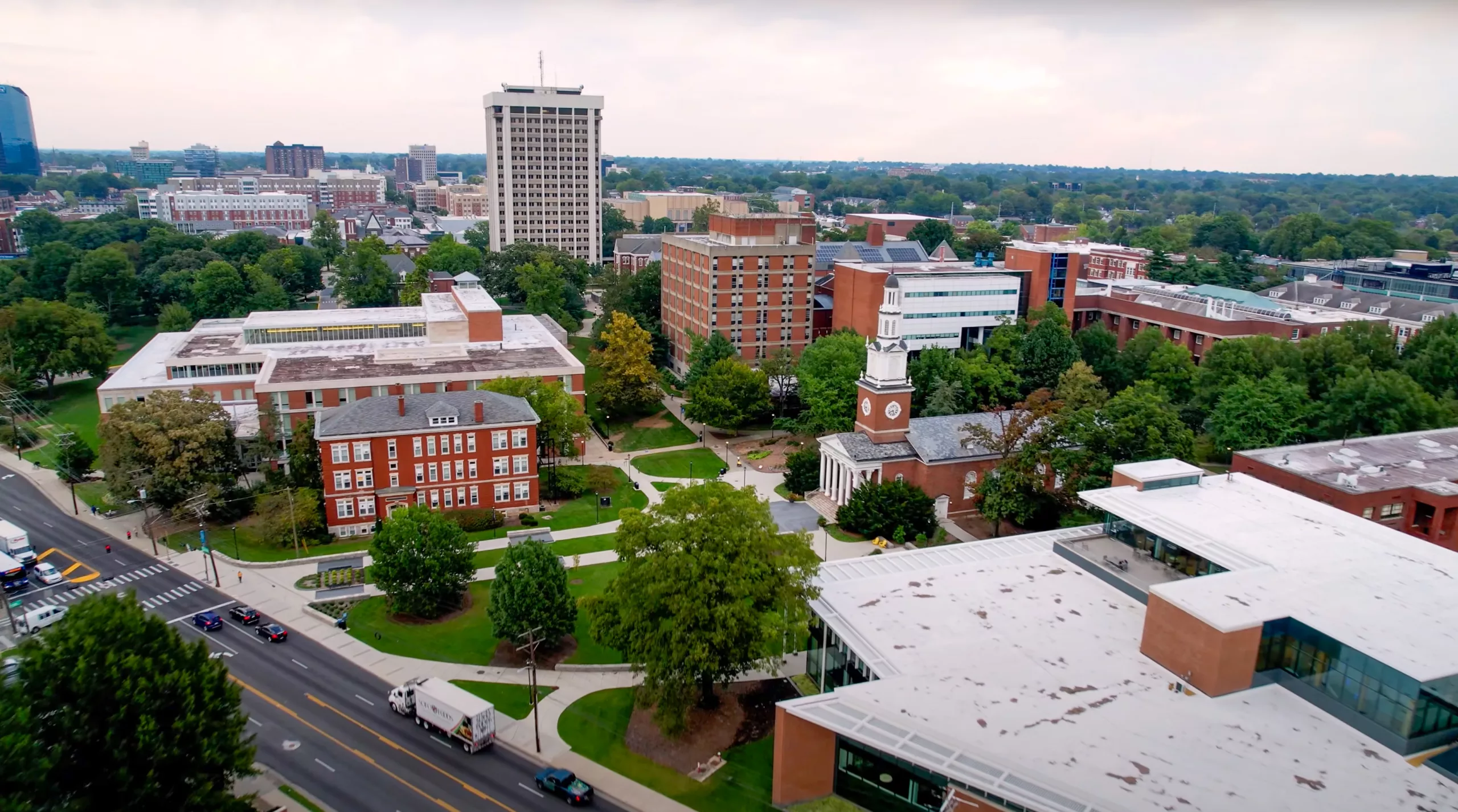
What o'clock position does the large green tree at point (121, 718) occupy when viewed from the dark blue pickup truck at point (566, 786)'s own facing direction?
The large green tree is roughly at 10 o'clock from the dark blue pickup truck.

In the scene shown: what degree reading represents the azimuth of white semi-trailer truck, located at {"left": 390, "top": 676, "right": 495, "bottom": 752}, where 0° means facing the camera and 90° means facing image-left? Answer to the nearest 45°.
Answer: approximately 135°

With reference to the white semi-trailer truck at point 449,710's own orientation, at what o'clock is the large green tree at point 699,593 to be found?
The large green tree is roughly at 5 o'clock from the white semi-trailer truck.

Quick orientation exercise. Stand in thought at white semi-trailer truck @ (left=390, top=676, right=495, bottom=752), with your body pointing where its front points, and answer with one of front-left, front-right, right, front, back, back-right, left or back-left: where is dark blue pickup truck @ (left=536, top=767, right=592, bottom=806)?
back

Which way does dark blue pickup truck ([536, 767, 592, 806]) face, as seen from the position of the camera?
facing away from the viewer and to the left of the viewer

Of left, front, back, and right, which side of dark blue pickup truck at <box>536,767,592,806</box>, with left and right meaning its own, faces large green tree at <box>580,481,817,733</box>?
right

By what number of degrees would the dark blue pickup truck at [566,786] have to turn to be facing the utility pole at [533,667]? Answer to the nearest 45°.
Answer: approximately 45° to its right

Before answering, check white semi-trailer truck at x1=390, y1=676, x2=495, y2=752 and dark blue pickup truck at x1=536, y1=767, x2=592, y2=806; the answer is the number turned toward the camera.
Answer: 0

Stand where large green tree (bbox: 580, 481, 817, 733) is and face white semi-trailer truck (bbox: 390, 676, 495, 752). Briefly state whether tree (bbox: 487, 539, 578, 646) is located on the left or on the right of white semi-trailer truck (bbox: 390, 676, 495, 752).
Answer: right

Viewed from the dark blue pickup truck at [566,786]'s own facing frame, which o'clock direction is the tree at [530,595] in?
The tree is roughly at 1 o'clock from the dark blue pickup truck.

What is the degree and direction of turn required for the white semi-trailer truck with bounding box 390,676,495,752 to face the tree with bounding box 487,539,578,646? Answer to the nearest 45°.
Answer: approximately 90° to its right
